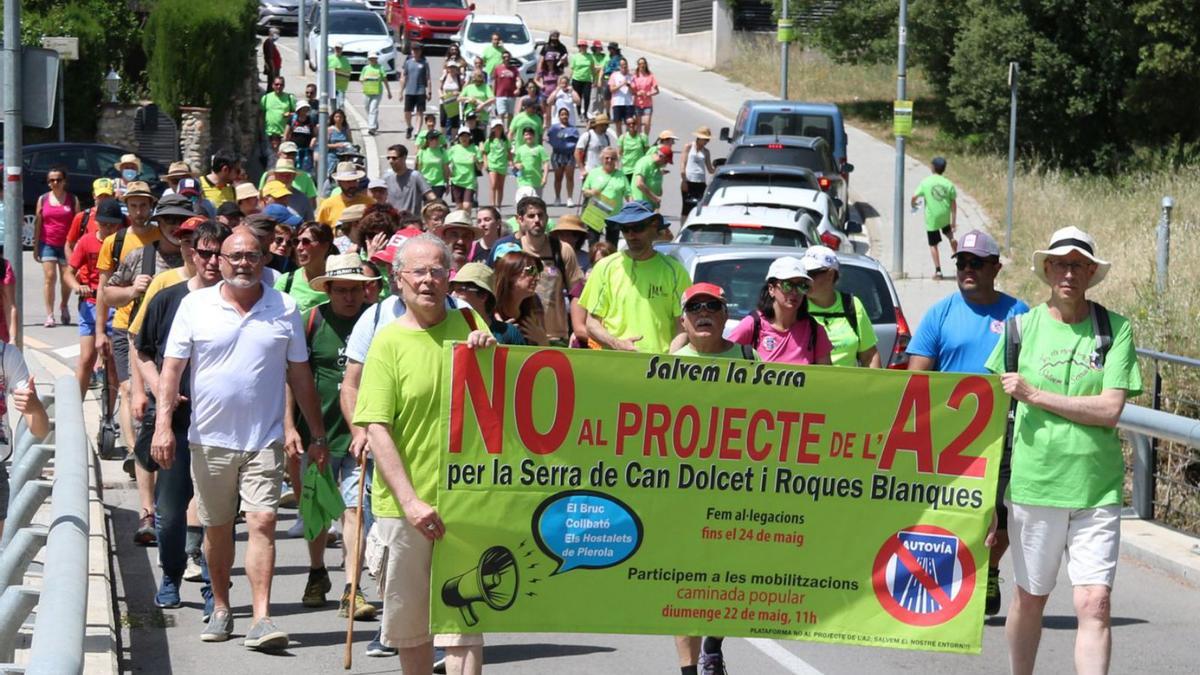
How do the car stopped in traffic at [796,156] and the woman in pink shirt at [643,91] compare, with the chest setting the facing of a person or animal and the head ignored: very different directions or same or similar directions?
very different directions

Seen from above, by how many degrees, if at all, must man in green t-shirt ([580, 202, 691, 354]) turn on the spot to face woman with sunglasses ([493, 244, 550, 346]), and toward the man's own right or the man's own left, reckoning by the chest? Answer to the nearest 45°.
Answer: approximately 45° to the man's own right

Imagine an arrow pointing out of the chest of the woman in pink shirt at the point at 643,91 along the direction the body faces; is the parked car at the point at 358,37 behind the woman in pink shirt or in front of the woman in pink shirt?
behind

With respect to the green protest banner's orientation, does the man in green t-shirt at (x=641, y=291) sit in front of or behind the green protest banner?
behind

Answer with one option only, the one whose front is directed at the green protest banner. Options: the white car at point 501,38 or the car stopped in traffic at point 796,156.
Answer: the white car

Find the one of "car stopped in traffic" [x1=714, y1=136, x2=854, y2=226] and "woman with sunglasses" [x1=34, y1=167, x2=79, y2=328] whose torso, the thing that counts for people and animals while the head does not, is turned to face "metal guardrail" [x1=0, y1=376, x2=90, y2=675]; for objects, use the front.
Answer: the woman with sunglasses

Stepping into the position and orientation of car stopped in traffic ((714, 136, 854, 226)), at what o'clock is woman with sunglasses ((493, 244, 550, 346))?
The woman with sunglasses is roughly at 6 o'clock from the car stopped in traffic.
